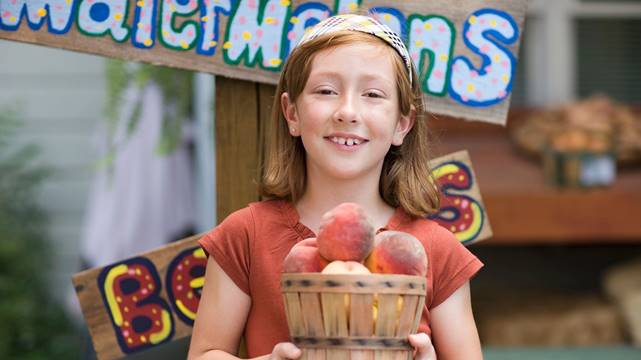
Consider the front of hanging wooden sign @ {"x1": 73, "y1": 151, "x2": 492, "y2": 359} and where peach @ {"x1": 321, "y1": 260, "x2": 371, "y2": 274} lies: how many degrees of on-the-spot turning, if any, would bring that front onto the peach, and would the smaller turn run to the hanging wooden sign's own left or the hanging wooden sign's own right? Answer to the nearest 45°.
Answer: approximately 45° to the hanging wooden sign's own left

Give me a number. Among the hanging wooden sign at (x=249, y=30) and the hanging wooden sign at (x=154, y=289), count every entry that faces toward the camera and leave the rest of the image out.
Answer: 2

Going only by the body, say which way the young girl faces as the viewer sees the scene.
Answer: toward the camera

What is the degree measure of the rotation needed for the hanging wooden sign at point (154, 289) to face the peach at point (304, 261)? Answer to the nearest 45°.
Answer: approximately 45° to its left

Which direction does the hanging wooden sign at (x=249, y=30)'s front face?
toward the camera

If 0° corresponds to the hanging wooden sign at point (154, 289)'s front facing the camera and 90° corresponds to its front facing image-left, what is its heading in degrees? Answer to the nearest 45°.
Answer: approximately 0°
